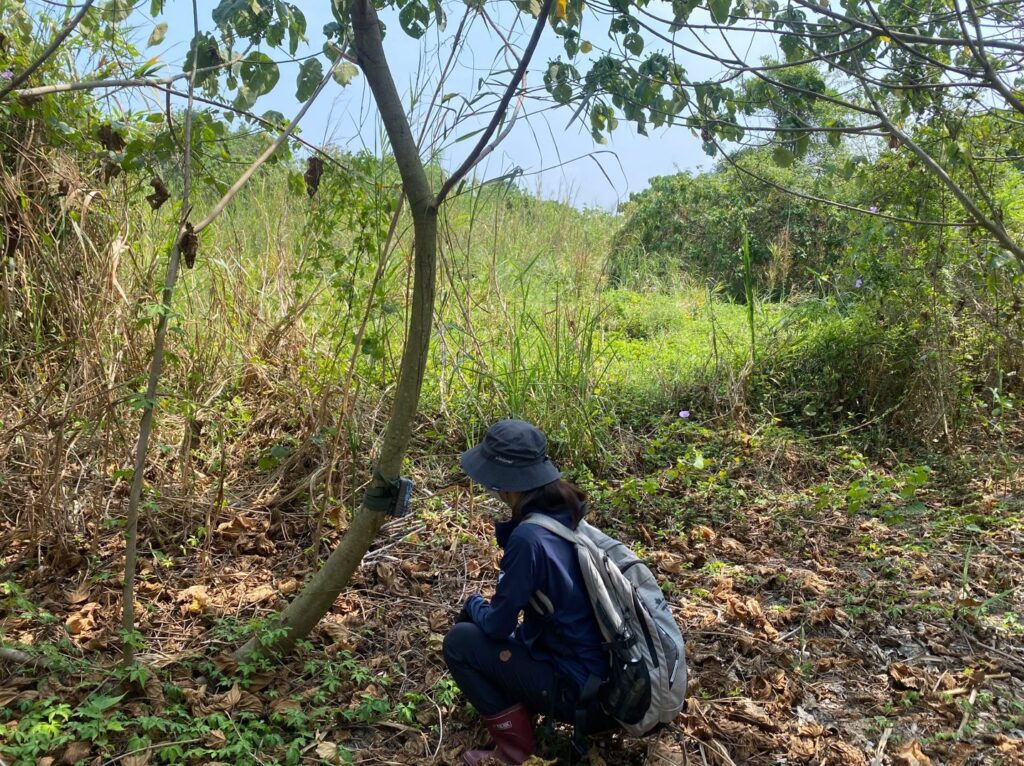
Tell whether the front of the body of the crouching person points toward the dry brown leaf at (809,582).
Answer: no

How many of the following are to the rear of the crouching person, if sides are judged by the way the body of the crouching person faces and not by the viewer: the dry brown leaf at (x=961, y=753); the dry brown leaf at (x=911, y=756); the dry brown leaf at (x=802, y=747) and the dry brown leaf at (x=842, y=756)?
4

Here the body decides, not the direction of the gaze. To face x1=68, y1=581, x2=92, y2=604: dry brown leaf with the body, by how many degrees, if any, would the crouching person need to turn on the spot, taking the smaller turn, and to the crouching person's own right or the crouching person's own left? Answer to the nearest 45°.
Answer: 0° — they already face it

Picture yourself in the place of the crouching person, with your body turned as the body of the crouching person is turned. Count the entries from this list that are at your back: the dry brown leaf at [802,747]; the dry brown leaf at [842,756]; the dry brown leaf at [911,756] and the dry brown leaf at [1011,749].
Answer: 4

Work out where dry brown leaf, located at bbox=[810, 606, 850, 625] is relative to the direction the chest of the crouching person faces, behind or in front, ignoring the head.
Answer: behind

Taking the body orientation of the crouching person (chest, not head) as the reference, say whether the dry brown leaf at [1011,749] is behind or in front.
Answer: behind

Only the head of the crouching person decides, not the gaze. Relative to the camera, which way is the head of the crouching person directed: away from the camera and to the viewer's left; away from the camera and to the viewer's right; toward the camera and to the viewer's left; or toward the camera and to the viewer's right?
away from the camera and to the viewer's left

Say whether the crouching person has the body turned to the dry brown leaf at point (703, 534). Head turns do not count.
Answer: no

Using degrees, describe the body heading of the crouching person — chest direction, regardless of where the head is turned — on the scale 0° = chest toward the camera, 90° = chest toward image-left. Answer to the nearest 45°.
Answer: approximately 90°

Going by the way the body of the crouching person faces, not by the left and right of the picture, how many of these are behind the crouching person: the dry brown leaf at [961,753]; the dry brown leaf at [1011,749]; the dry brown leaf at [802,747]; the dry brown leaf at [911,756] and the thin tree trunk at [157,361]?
4

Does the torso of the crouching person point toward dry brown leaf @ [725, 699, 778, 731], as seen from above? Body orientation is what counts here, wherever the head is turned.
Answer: no

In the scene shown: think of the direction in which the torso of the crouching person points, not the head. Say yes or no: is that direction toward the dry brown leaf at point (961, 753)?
no

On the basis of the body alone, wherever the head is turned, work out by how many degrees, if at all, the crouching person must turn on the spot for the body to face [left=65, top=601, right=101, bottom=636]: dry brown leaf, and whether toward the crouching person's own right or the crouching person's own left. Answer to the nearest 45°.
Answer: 0° — they already face it

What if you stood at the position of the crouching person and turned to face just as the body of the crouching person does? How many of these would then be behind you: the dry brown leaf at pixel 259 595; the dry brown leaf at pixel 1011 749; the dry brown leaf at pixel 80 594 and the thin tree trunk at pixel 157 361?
1
